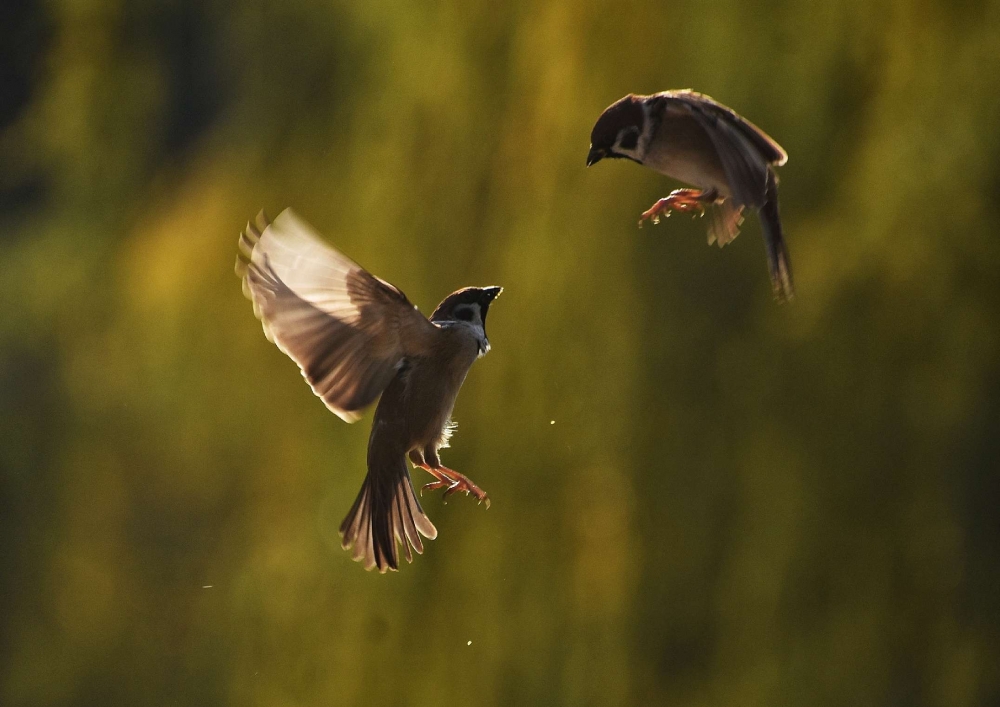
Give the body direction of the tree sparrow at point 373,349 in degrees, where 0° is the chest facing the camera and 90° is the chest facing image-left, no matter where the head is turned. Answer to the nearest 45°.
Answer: approximately 270°

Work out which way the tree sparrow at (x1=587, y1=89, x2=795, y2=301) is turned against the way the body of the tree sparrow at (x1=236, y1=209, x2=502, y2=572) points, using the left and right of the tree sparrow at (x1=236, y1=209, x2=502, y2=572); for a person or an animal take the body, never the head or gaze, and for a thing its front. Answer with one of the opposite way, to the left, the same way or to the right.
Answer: the opposite way

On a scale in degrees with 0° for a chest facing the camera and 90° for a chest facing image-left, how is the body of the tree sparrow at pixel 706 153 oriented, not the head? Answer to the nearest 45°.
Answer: approximately 90°

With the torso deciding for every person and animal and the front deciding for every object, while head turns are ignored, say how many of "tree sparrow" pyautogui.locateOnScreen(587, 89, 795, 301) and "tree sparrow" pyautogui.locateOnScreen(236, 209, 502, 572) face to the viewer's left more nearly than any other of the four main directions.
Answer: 1
